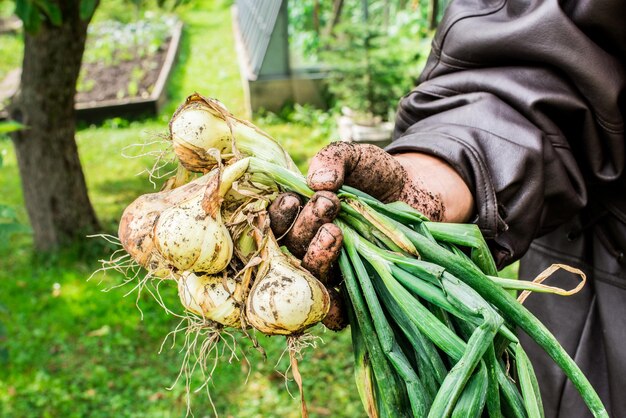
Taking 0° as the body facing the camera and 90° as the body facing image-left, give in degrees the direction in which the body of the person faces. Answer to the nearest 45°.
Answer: approximately 45°

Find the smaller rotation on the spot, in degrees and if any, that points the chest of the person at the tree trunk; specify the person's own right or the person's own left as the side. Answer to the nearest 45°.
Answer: approximately 90° to the person's own right

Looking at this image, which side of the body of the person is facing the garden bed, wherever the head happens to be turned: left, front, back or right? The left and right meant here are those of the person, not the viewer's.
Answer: right

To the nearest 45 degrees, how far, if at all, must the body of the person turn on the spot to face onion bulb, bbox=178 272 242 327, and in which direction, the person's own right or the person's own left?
0° — they already face it

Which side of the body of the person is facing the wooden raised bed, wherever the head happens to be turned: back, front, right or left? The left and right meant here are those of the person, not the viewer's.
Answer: right

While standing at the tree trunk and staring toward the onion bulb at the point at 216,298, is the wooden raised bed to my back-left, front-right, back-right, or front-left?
back-left

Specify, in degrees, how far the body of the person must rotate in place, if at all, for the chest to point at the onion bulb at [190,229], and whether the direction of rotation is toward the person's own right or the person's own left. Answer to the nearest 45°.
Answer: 0° — they already face it
